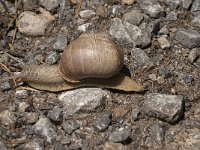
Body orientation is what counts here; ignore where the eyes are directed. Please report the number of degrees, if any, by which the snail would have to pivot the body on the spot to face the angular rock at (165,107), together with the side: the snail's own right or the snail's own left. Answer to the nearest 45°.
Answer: approximately 135° to the snail's own left

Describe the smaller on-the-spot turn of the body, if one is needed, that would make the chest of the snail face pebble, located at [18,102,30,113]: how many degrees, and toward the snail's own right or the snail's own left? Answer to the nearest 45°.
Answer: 0° — it already faces it

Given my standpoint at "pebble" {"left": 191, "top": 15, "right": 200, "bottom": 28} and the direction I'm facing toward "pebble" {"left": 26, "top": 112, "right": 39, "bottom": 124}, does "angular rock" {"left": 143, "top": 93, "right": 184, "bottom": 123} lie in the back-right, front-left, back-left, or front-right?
front-left

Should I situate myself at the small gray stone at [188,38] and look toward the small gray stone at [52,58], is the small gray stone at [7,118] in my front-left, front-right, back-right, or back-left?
front-left

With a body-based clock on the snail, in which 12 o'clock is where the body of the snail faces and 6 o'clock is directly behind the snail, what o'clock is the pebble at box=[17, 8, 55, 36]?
The pebble is roughly at 2 o'clock from the snail.

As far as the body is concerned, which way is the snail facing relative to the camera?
to the viewer's left

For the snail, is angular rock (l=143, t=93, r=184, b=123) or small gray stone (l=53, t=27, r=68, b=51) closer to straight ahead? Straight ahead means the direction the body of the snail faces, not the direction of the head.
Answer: the small gray stone

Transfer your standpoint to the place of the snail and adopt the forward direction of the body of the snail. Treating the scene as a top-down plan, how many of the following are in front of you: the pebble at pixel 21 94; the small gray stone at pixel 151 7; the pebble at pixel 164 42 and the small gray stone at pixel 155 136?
1

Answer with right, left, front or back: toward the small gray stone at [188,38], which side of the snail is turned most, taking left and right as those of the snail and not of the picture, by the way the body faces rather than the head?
back

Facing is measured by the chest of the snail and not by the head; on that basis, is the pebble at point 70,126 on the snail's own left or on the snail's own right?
on the snail's own left

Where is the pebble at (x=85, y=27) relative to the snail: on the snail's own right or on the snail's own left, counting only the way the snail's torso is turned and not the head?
on the snail's own right

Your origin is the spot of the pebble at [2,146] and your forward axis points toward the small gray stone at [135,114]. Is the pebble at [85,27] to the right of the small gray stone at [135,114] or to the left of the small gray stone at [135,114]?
left

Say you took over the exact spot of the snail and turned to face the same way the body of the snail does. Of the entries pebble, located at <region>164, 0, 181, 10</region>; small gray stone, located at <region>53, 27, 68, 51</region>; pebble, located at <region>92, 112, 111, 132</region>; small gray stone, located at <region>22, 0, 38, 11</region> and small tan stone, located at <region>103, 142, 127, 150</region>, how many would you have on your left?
2

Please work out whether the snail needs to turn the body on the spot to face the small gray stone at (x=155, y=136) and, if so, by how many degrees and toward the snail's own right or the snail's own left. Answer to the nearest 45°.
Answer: approximately 135° to the snail's own left

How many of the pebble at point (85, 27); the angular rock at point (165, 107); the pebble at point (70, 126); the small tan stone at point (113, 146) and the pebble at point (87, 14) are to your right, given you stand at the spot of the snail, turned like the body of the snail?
2

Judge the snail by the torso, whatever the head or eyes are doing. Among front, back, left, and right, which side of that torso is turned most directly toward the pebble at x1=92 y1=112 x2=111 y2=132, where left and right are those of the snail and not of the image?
left

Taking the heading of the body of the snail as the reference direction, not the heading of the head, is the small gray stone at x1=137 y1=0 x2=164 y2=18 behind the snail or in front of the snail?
behind

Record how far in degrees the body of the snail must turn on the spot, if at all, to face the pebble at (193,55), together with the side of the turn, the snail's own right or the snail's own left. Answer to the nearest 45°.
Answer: approximately 180°
